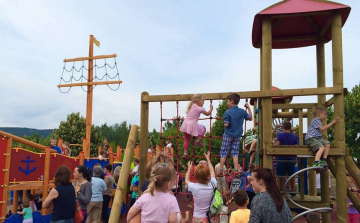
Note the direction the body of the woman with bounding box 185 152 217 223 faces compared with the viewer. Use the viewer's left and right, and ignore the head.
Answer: facing away from the viewer

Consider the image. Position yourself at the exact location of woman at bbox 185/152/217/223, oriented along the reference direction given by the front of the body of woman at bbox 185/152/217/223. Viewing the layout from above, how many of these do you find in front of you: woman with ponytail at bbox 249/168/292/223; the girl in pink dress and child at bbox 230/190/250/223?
1

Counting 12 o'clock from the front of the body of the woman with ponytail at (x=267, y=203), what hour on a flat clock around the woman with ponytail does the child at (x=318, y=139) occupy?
The child is roughly at 2 o'clock from the woman with ponytail.

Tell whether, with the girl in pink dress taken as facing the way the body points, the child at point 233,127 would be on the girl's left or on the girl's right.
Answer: on the girl's right

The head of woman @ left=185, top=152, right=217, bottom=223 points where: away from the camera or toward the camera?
away from the camera

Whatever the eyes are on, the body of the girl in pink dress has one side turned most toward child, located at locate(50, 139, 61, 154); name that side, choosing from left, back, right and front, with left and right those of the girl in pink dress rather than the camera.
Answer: left

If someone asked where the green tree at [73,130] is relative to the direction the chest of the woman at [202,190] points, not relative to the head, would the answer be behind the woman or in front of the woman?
in front
